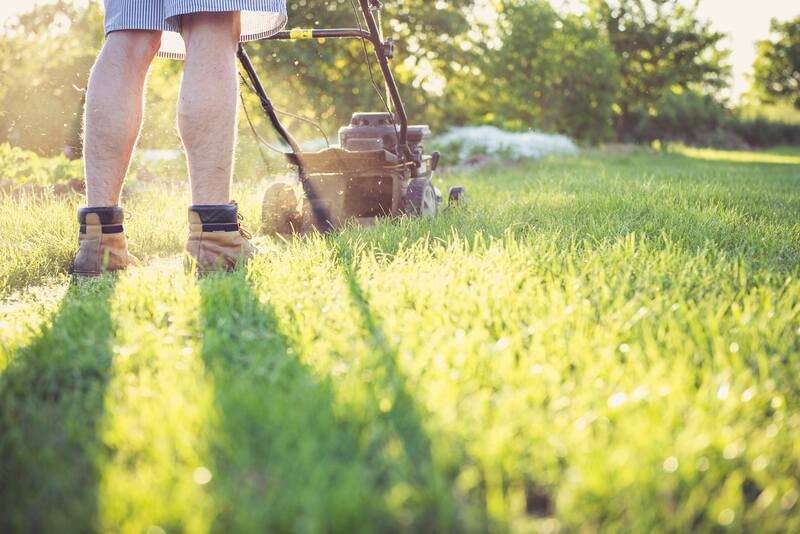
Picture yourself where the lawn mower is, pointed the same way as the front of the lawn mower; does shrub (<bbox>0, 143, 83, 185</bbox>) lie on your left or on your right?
on your left

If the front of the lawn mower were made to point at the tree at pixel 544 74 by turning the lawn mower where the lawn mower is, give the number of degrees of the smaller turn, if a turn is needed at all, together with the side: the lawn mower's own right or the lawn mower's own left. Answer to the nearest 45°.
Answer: approximately 45° to the lawn mower's own left

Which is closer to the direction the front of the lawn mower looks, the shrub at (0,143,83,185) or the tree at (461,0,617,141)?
the tree

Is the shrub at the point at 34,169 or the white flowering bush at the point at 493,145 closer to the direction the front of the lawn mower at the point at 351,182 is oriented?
the white flowering bush

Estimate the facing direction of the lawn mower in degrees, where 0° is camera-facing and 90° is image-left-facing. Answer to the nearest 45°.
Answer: approximately 225°

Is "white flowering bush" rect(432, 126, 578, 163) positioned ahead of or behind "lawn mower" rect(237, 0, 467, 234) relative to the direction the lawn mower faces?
ahead
